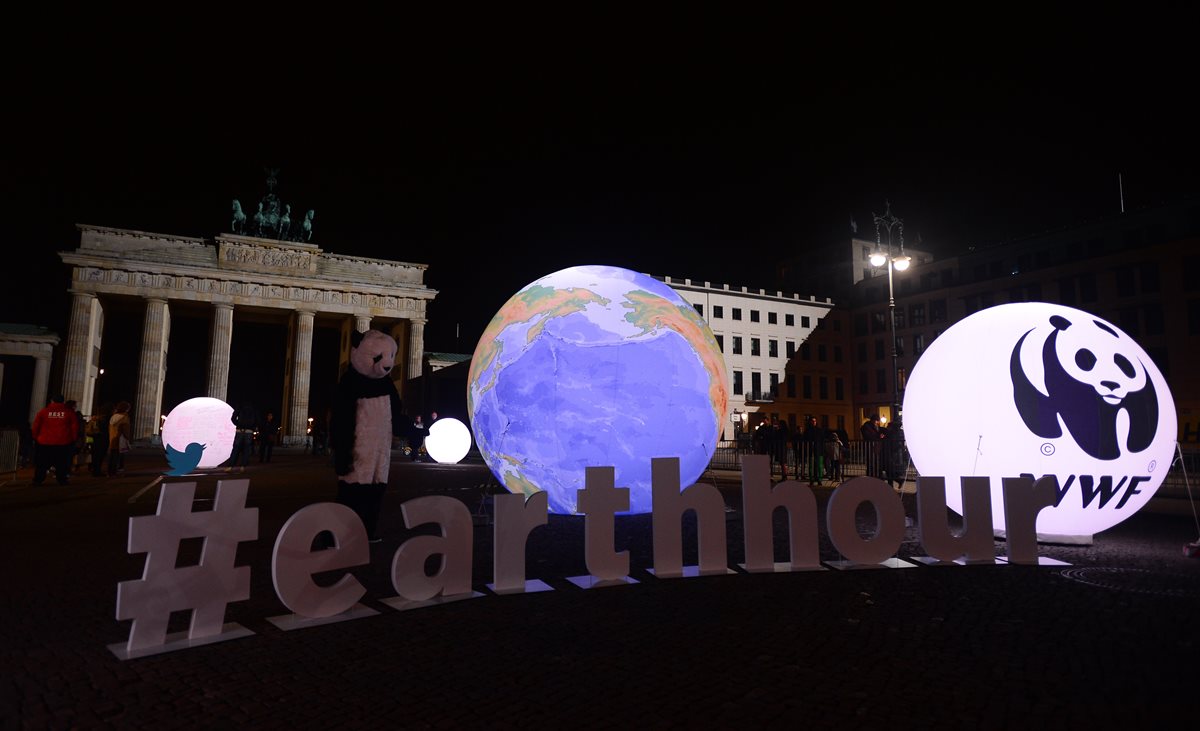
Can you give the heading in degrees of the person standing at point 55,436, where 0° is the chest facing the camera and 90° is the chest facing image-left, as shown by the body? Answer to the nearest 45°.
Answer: approximately 180°

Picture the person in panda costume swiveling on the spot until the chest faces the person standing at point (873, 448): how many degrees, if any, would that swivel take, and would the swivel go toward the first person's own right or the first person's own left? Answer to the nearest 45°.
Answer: approximately 90° to the first person's own left

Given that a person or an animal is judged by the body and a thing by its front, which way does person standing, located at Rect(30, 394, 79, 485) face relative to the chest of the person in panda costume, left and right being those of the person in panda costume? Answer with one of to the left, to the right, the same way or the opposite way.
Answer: the opposite way

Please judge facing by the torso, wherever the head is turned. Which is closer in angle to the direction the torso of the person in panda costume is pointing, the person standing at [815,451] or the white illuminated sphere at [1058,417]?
the white illuminated sphere

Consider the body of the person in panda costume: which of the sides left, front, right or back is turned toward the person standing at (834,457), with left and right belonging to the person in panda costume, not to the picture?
left

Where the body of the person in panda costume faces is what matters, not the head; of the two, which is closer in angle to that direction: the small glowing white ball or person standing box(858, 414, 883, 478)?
the person standing

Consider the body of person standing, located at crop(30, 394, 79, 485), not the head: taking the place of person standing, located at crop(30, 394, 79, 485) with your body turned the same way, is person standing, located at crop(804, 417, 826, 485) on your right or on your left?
on your right

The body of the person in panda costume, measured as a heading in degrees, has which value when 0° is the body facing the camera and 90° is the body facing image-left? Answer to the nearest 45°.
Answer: approximately 315°

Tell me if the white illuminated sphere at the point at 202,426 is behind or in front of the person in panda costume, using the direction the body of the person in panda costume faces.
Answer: behind

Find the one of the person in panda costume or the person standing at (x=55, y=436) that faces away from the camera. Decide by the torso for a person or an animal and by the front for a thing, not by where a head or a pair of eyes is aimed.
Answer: the person standing

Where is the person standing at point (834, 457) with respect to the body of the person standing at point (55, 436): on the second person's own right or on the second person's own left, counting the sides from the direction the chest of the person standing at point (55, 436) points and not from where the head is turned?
on the second person's own right

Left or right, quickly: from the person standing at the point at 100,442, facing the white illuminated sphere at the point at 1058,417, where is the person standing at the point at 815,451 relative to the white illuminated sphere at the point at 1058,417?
left

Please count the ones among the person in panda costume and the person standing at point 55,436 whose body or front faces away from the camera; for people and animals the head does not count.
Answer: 1
